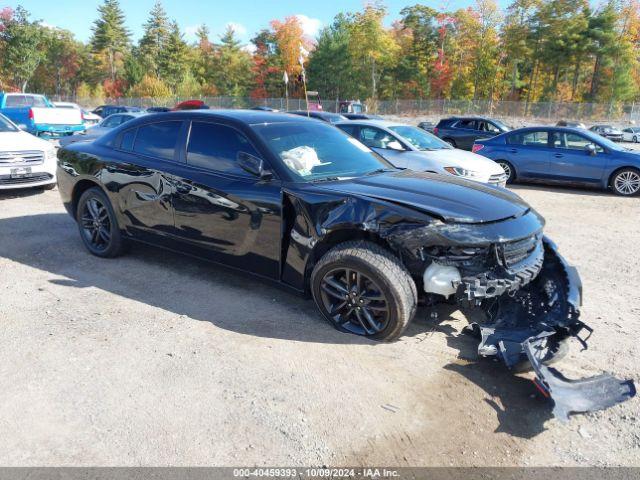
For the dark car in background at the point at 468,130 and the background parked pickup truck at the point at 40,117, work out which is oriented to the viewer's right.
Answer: the dark car in background

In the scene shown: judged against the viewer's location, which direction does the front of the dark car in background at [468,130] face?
facing to the right of the viewer

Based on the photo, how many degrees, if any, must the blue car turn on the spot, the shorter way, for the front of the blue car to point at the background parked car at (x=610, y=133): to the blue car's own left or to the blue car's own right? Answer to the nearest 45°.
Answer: approximately 90° to the blue car's own left

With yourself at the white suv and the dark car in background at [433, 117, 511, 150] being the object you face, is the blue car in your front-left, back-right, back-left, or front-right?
front-right

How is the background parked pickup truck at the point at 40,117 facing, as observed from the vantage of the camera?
facing away from the viewer and to the left of the viewer

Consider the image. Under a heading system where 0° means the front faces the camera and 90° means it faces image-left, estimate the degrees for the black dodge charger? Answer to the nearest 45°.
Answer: approximately 315°

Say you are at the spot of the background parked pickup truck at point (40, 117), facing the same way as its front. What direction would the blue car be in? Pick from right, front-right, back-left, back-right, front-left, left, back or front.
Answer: back

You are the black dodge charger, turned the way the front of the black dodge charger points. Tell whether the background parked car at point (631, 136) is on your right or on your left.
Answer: on your left

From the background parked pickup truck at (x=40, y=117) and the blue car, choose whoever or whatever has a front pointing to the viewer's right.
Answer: the blue car

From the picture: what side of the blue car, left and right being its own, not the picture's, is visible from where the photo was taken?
right

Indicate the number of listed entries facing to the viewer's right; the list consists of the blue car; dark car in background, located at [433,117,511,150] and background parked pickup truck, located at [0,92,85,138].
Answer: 2

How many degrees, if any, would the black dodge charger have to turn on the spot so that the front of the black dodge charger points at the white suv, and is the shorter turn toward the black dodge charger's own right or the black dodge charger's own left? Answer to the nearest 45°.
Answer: approximately 180°

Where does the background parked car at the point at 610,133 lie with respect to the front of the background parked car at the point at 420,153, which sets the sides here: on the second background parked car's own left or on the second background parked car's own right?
on the second background parked car's own left
